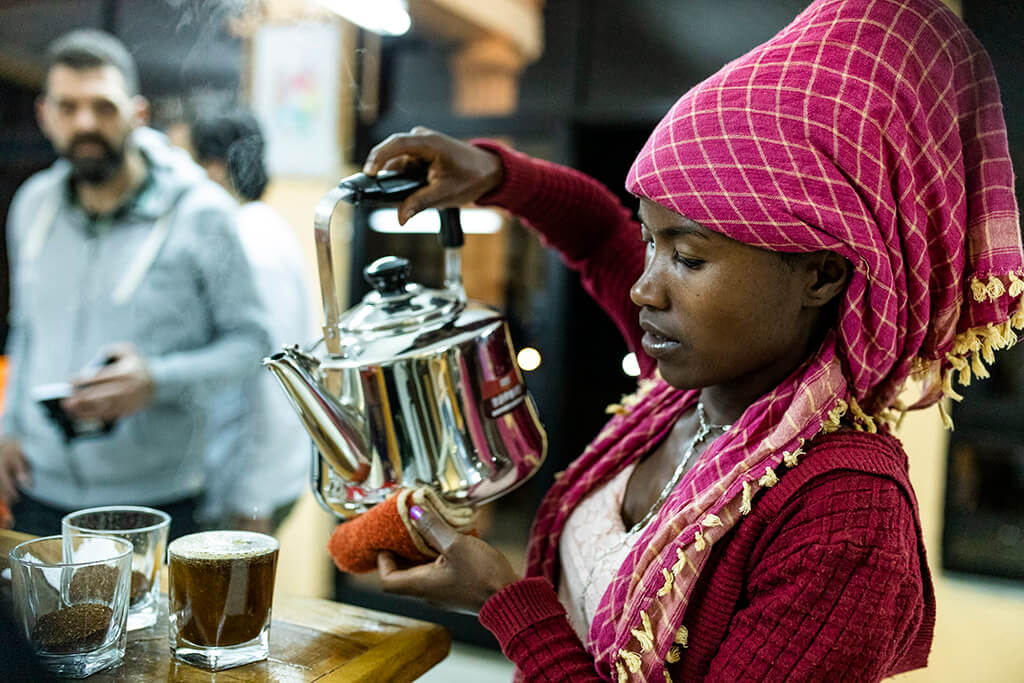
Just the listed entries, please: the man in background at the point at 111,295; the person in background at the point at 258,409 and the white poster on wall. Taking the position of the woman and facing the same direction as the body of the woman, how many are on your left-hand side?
0

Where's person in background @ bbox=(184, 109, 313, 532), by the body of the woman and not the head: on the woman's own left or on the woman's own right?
on the woman's own right

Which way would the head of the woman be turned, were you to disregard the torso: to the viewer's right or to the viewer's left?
to the viewer's left

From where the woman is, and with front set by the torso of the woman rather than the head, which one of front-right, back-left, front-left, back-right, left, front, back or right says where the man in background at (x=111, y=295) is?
right

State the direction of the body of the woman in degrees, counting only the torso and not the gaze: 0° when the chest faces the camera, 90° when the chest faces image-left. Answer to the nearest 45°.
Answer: approximately 45°
